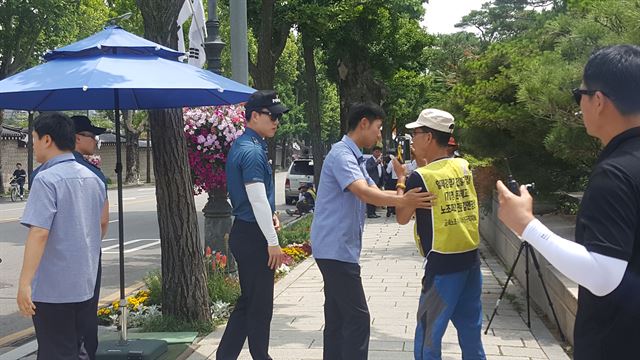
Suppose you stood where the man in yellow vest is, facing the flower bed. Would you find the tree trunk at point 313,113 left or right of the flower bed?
right

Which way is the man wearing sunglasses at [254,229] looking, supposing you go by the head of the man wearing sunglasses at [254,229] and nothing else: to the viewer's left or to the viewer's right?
to the viewer's right

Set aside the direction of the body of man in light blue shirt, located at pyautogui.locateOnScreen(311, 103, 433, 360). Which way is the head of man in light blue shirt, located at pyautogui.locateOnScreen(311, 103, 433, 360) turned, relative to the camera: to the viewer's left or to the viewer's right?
to the viewer's right

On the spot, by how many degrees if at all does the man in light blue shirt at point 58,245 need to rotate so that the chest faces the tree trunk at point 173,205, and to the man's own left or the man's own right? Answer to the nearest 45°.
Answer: approximately 90° to the man's own right

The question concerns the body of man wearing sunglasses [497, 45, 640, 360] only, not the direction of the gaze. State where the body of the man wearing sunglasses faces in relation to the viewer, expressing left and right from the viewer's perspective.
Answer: facing away from the viewer and to the left of the viewer

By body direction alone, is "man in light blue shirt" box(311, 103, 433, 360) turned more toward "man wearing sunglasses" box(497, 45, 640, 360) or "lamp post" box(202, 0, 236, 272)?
the man wearing sunglasses

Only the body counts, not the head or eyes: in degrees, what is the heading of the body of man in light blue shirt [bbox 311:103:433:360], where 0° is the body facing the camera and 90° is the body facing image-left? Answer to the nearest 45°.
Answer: approximately 270°

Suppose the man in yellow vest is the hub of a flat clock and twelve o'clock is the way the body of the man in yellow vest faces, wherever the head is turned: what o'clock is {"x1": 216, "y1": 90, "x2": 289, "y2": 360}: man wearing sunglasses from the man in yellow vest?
The man wearing sunglasses is roughly at 11 o'clock from the man in yellow vest.

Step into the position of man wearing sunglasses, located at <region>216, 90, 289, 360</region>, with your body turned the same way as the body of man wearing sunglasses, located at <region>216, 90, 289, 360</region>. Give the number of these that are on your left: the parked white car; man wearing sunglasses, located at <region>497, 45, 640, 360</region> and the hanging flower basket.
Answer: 2

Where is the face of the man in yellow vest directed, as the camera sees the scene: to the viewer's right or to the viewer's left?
to the viewer's left

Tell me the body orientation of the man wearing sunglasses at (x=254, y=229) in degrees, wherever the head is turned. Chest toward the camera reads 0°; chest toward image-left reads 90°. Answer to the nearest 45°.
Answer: approximately 270°

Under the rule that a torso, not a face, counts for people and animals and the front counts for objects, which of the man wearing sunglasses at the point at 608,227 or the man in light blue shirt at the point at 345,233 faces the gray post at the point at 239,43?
the man wearing sunglasses
